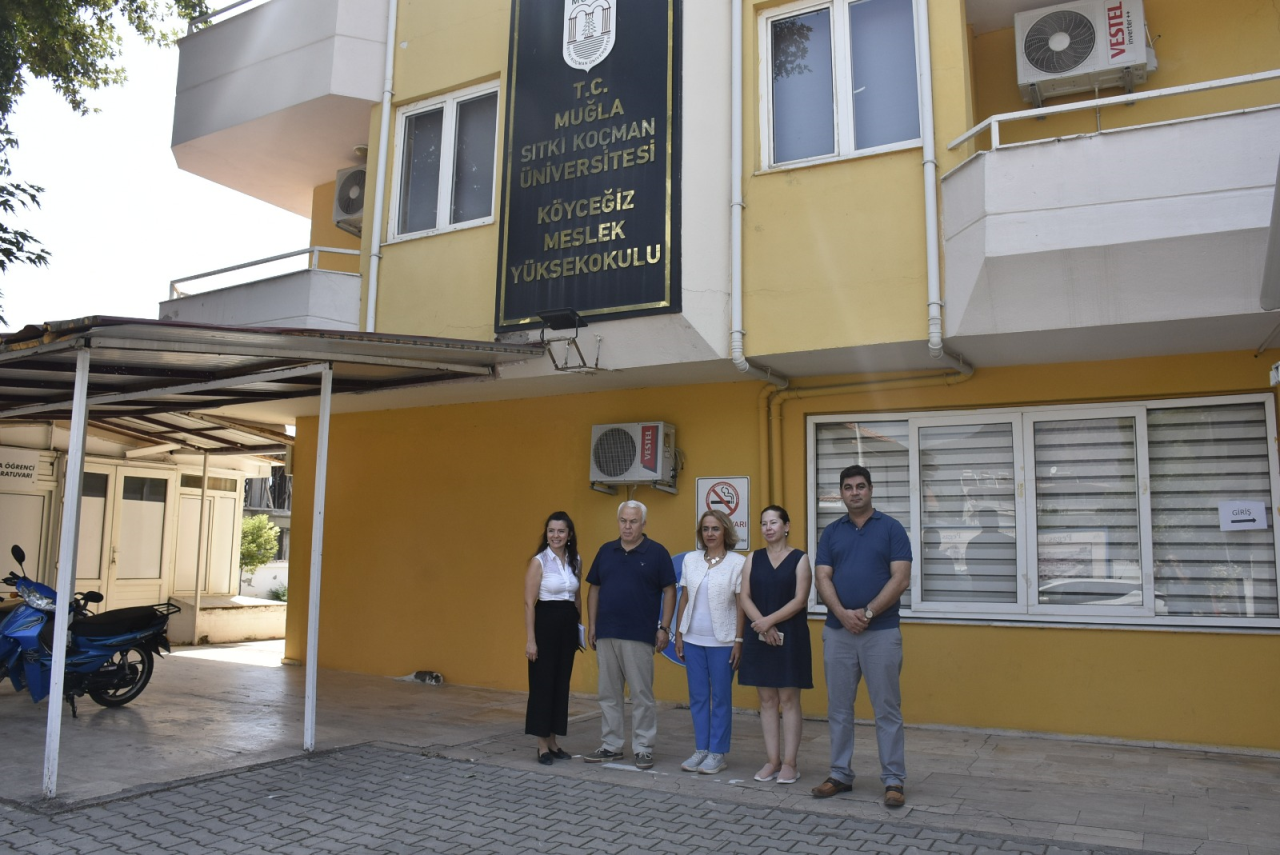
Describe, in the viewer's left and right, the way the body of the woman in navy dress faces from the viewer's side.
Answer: facing the viewer and to the left of the viewer

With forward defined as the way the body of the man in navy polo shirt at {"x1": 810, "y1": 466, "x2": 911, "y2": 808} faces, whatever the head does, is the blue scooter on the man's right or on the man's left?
on the man's right

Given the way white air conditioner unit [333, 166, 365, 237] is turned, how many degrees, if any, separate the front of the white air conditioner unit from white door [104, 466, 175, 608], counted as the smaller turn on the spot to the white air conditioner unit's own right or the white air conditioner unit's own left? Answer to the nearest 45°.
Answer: approximately 90° to the white air conditioner unit's own right

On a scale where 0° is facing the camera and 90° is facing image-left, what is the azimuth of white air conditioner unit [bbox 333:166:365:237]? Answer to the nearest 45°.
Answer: approximately 45°

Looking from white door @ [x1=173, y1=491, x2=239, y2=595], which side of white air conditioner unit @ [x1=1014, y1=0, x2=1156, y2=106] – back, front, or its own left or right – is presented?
right

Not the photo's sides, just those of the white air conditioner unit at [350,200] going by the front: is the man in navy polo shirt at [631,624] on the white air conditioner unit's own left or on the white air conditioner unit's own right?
on the white air conditioner unit's own left

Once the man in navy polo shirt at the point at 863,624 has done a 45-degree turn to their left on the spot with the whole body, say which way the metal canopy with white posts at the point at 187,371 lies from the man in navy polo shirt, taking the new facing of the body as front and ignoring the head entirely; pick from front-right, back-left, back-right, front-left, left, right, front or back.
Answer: back-right

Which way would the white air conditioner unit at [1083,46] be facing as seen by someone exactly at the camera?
facing the viewer

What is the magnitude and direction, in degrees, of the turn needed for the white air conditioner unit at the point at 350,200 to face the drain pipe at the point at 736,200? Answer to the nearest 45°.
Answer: approximately 90° to its left

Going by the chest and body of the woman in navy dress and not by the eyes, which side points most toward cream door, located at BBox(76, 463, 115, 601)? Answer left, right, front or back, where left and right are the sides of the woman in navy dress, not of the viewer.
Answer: right

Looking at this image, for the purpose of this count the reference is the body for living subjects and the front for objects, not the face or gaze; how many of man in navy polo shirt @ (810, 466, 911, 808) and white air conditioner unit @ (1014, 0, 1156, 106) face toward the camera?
2
